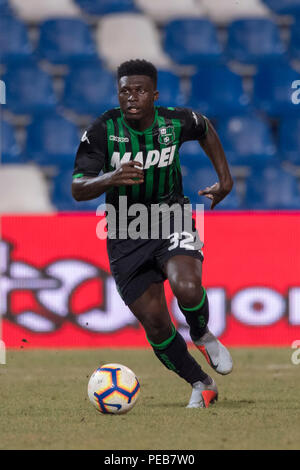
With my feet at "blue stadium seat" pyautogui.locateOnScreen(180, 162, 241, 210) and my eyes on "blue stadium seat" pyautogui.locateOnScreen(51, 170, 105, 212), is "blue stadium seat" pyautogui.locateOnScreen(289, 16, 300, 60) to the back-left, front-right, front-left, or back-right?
back-right

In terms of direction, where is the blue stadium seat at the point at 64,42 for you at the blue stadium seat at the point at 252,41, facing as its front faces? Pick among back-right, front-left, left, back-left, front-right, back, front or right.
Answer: right

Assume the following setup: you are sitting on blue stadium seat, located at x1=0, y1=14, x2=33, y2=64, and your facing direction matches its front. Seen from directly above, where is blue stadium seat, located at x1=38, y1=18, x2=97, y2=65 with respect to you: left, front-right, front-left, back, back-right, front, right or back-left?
left

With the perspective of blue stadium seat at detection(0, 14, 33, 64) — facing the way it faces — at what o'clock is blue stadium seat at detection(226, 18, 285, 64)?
blue stadium seat at detection(226, 18, 285, 64) is roughly at 9 o'clock from blue stadium seat at detection(0, 14, 33, 64).

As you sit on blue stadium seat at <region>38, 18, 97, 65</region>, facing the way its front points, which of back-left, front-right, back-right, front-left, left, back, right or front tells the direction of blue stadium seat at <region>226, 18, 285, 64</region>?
left

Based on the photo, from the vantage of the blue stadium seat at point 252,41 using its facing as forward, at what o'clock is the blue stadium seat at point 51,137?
the blue stadium seat at point 51,137 is roughly at 2 o'clock from the blue stadium seat at point 252,41.

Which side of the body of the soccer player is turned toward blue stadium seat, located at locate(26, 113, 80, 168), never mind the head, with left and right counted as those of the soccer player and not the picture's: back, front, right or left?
back

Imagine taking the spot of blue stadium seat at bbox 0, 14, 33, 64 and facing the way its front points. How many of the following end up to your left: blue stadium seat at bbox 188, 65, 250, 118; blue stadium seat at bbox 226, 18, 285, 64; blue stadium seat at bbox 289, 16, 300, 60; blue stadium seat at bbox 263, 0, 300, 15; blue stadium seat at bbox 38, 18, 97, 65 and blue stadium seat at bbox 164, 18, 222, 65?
6

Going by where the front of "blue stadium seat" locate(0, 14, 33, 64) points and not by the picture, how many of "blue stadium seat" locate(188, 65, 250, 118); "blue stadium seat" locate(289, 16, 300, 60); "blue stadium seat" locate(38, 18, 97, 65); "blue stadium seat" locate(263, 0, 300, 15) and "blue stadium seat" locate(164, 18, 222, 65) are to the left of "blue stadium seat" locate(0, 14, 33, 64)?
5
